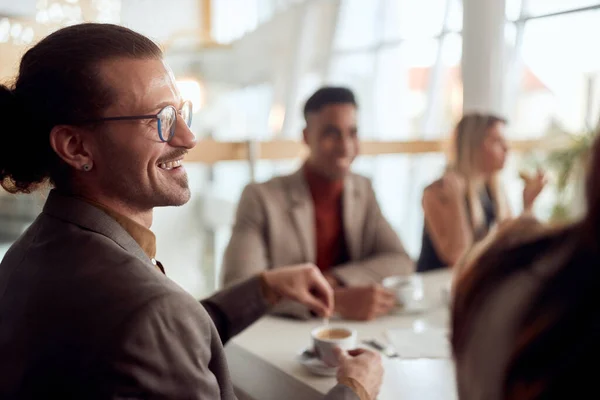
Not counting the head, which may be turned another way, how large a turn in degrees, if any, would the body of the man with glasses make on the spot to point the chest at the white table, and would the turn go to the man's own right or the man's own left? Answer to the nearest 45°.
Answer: approximately 45° to the man's own left

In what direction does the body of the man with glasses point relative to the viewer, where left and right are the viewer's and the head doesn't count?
facing to the right of the viewer

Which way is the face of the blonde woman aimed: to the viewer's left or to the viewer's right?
to the viewer's right

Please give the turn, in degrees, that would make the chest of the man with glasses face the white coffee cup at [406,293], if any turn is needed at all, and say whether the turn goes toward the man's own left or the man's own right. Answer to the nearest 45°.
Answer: approximately 45° to the man's own left

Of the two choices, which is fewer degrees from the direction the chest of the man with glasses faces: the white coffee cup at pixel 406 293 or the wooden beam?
the white coffee cup

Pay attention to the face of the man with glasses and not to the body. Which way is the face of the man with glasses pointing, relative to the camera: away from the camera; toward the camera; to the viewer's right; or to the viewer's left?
to the viewer's right

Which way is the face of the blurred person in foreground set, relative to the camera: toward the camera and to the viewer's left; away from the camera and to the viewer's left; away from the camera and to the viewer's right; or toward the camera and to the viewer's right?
away from the camera and to the viewer's left

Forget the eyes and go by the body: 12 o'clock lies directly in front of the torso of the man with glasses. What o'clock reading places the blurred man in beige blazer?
The blurred man in beige blazer is roughly at 10 o'clock from the man with glasses.

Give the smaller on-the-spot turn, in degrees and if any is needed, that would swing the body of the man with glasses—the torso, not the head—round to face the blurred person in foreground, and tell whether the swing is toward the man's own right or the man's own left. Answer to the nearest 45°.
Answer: approximately 45° to the man's own right
